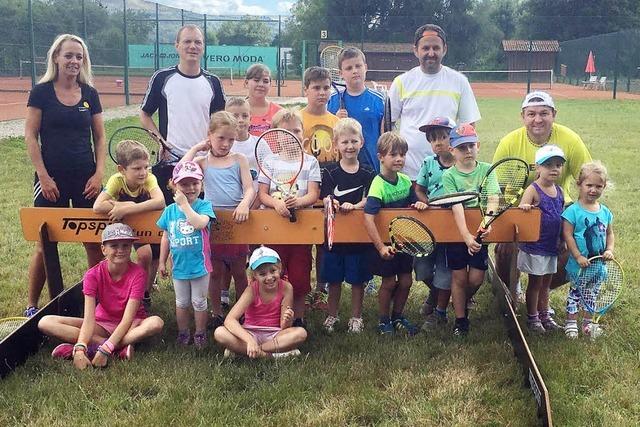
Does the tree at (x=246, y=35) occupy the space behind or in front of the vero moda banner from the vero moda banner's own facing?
behind

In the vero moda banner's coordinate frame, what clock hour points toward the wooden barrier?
The wooden barrier is roughly at 12 o'clock from the vero moda banner.

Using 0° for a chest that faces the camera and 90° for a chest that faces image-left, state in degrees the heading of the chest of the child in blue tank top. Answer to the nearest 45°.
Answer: approximately 0°

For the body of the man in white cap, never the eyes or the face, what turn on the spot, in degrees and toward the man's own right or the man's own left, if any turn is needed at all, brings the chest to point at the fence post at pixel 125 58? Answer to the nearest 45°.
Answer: approximately 135° to the man's own right

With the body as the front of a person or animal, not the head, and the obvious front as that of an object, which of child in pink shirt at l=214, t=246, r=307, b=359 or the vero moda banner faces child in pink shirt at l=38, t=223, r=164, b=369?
the vero moda banner

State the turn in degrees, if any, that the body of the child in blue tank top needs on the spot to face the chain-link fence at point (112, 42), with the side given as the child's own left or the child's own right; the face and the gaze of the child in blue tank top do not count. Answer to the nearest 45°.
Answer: approximately 180°

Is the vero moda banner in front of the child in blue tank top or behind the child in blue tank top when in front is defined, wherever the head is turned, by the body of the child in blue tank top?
behind

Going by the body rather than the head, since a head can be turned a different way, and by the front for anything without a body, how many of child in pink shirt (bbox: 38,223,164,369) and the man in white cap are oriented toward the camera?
2
